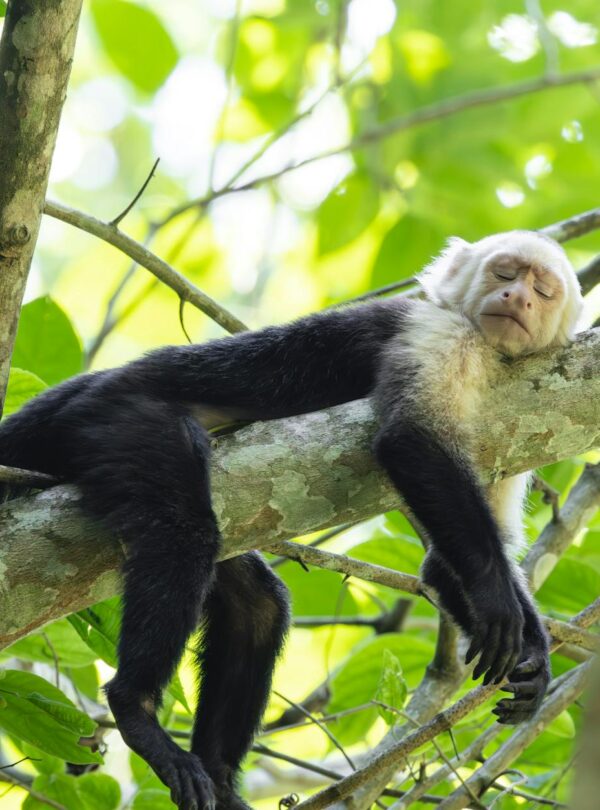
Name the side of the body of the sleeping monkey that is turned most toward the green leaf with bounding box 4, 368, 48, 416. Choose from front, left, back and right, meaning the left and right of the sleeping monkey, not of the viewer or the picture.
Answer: back

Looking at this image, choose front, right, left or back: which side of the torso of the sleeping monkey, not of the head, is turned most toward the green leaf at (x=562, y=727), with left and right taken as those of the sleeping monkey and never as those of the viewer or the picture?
front

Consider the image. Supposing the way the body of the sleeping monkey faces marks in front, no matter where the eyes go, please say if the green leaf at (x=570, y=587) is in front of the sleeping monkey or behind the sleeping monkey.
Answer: in front

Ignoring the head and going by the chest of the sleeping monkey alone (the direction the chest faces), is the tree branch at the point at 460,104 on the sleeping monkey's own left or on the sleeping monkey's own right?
on the sleeping monkey's own left

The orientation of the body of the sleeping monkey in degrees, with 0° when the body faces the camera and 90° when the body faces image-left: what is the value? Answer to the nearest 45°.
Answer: approximately 270°
